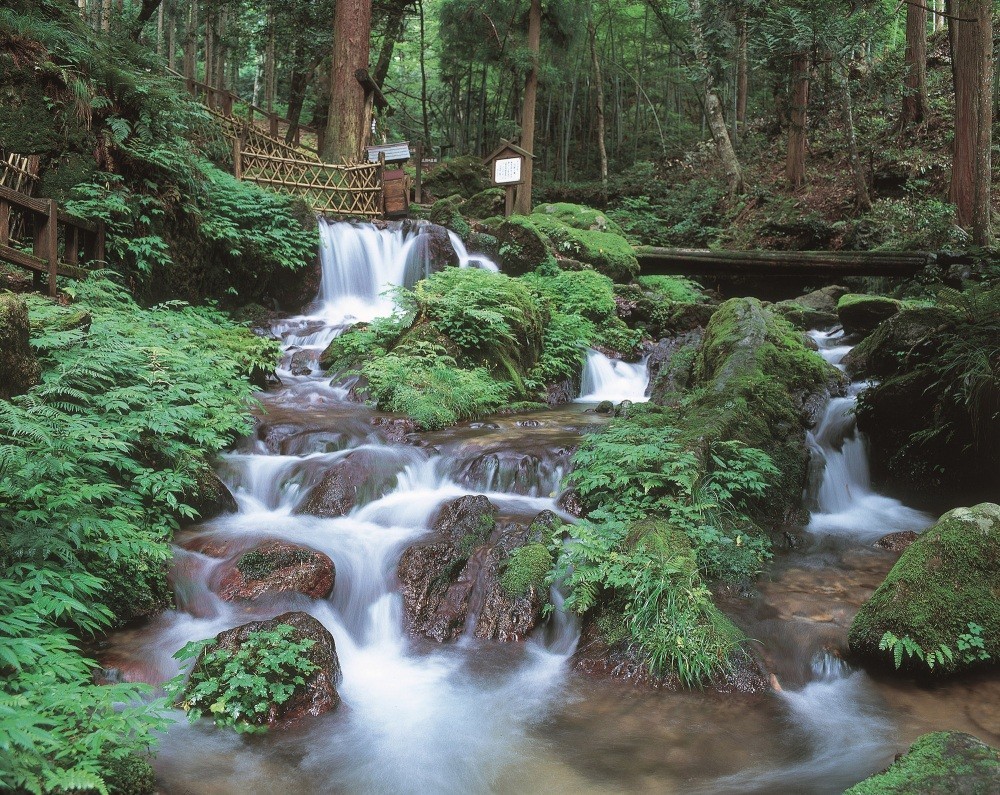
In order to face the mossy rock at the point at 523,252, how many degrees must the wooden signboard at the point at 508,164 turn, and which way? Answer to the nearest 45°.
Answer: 0° — it already faces it

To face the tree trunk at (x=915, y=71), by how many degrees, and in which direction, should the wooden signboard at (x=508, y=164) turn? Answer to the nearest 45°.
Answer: approximately 90° to its left

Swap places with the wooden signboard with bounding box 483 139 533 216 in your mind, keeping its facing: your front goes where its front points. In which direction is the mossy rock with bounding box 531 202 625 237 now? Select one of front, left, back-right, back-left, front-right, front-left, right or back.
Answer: back-left

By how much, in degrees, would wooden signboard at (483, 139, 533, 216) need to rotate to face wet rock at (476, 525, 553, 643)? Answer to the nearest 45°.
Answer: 0° — it already faces it

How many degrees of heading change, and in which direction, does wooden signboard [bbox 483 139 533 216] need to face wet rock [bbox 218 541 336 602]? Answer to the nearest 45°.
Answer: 0° — it already faces it

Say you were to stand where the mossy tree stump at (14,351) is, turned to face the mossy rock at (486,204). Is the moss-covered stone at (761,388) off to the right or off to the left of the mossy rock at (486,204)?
right

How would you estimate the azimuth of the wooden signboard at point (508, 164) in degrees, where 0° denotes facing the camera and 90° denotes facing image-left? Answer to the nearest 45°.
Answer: approximately 0°

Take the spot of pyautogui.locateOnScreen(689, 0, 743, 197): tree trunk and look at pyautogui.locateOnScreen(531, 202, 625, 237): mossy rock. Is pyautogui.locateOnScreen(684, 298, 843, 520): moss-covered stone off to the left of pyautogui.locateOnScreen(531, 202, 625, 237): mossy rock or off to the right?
left

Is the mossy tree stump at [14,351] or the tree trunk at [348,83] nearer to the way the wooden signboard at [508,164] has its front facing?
the mossy tree stump

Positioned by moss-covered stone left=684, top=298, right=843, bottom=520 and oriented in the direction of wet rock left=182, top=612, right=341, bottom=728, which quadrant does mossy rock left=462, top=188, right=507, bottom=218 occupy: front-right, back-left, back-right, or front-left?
back-right
